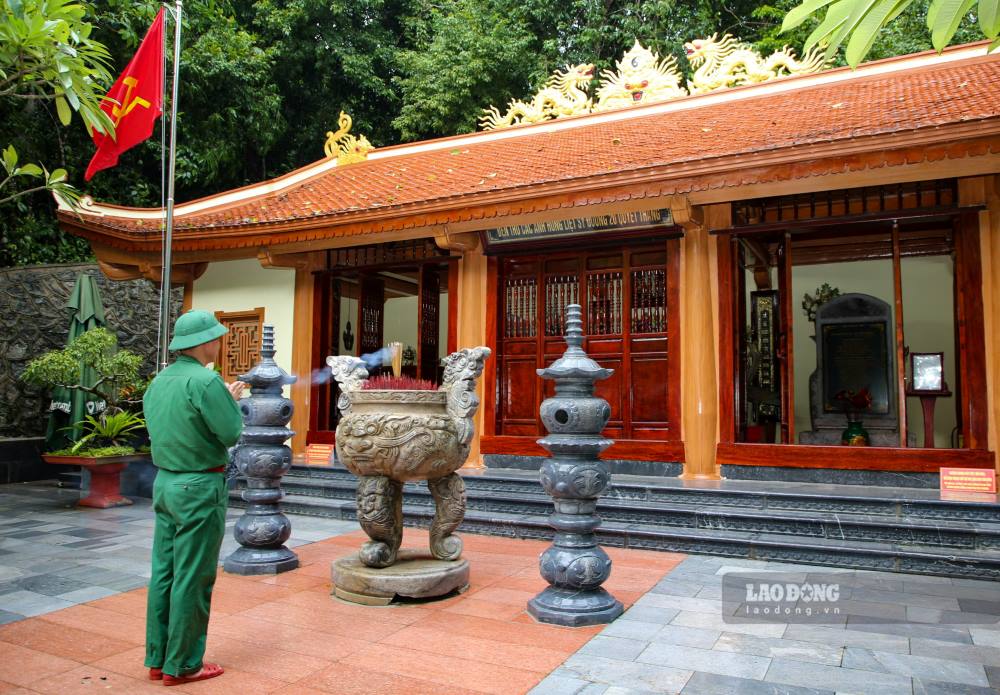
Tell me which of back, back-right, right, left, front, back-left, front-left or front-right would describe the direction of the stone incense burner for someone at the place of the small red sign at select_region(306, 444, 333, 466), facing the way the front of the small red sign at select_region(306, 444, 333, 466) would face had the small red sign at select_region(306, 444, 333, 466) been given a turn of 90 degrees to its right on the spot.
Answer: left

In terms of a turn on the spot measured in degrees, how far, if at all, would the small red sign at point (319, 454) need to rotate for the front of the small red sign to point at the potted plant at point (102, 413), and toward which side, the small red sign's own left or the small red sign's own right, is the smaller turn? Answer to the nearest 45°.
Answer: approximately 90° to the small red sign's own right

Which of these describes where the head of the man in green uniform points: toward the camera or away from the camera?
away from the camera

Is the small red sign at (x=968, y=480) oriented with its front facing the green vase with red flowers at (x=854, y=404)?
no

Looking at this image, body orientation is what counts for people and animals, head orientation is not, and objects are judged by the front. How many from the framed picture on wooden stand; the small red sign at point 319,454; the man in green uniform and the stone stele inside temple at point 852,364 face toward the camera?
3

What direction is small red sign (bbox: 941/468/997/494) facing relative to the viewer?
toward the camera

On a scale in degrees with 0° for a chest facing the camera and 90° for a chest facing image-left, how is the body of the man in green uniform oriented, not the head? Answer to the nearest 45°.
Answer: approximately 225°

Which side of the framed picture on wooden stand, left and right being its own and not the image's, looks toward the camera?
front

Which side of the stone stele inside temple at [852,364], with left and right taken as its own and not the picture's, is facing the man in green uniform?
front

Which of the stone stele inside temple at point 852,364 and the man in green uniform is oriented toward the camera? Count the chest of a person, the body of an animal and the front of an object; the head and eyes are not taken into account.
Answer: the stone stele inside temple

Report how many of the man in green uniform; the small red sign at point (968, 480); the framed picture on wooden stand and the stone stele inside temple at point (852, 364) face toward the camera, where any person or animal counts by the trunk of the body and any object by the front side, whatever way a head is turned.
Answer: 3

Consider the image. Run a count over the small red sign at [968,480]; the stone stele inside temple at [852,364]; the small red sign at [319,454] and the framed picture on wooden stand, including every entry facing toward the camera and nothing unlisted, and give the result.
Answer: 4

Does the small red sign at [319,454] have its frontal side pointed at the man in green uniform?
yes

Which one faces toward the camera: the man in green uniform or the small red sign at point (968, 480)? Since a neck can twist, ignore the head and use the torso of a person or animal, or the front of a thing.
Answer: the small red sign

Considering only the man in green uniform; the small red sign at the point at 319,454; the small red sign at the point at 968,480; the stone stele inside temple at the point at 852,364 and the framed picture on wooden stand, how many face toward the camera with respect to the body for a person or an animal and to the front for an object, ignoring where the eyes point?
4

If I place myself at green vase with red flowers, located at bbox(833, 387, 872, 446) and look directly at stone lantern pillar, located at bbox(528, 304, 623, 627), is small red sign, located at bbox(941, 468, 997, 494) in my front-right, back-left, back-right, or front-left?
front-left

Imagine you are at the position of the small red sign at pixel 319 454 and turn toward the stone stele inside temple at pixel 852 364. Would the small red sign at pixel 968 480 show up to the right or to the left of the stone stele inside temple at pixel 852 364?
right

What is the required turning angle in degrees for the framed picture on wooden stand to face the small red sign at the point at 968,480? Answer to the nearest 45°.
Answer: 0° — it already faces it

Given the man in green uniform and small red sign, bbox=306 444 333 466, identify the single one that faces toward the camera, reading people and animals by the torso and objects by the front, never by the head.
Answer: the small red sign

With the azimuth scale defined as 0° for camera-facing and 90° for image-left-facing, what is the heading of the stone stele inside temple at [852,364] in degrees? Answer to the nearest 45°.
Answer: approximately 0°

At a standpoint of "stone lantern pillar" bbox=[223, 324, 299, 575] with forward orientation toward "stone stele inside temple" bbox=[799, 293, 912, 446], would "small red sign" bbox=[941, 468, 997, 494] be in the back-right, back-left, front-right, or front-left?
front-right

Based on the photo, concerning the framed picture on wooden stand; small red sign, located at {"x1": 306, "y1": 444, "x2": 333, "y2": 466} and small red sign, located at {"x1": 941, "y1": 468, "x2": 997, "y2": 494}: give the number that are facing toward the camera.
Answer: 3
